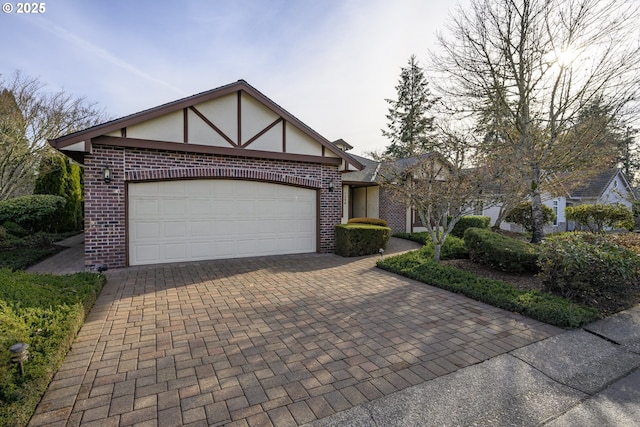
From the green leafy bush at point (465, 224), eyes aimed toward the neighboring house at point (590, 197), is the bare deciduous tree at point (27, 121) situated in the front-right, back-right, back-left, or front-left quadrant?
back-left

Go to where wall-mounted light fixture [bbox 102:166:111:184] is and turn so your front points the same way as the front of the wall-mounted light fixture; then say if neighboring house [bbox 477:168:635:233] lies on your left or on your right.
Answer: on your left

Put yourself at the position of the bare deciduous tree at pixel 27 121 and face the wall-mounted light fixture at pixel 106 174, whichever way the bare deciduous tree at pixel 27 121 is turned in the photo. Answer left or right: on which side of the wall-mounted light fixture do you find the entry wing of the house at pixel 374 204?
left

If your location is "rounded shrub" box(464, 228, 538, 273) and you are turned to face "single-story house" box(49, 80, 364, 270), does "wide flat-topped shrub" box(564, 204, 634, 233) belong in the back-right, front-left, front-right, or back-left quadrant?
back-right

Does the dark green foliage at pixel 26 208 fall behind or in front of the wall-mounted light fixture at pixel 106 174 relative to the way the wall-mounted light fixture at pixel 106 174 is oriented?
behind

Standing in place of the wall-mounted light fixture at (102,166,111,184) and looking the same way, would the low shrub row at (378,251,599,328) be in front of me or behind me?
in front

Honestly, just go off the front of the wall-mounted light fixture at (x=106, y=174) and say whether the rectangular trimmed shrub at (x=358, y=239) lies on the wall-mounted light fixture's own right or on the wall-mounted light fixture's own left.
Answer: on the wall-mounted light fixture's own left

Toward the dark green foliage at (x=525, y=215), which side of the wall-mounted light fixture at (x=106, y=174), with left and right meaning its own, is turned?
left

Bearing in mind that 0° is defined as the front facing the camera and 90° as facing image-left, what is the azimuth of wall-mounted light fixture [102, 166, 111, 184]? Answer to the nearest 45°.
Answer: approximately 0°

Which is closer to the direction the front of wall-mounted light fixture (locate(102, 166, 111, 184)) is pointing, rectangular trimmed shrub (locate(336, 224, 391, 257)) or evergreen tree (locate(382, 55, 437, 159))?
the rectangular trimmed shrub

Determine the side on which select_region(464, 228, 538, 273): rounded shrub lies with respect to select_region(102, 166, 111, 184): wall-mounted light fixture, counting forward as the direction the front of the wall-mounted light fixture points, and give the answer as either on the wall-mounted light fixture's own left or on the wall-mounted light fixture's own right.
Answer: on the wall-mounted light fixture's own left

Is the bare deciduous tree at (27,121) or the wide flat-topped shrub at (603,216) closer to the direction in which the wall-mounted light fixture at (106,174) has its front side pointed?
the wide flat-topped shrub
